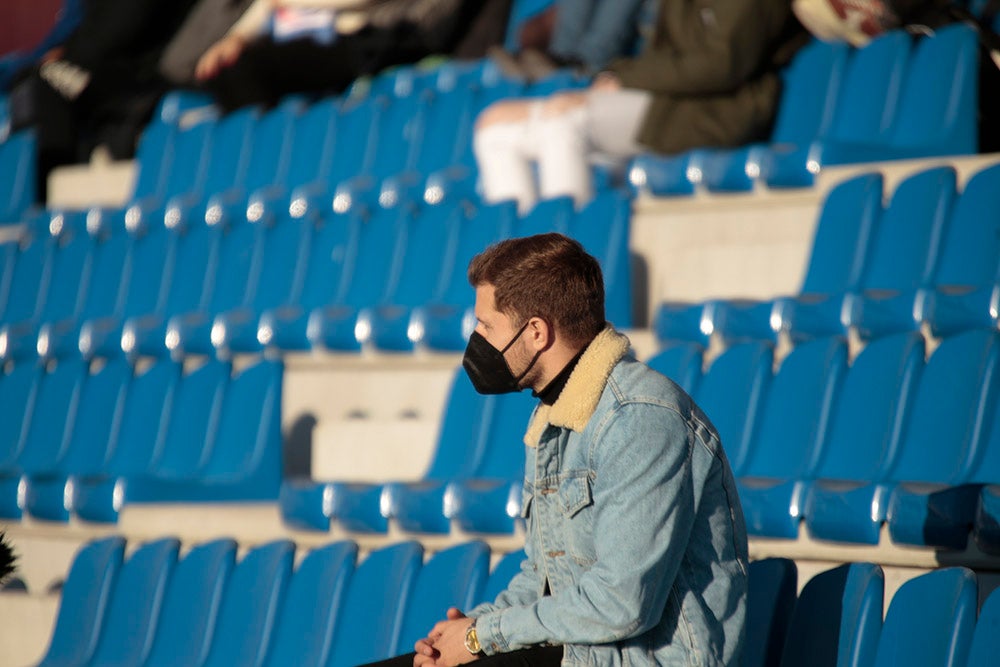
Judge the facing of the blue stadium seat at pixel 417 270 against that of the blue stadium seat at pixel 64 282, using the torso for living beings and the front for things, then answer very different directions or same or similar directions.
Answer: same or similar directions

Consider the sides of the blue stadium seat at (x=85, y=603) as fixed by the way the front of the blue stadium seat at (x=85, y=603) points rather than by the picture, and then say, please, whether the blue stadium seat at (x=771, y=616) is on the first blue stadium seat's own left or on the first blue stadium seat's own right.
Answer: on the first blue stadium seat's own left

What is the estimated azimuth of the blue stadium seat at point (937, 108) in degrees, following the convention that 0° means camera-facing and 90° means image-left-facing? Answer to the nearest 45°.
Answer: approximately 45°

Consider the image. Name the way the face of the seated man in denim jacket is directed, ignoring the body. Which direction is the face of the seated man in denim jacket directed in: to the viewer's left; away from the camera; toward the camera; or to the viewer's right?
to the viewer's left

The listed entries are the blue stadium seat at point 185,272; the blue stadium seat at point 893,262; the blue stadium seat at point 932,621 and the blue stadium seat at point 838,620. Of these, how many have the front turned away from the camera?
0

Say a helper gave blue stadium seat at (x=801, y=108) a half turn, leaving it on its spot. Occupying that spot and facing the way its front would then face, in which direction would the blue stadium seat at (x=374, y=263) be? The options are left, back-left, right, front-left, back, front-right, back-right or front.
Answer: back-left

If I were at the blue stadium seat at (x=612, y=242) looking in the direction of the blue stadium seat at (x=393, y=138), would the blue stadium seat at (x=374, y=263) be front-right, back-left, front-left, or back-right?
front-left

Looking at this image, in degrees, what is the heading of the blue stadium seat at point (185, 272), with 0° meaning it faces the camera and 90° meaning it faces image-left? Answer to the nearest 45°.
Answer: approximately 45°

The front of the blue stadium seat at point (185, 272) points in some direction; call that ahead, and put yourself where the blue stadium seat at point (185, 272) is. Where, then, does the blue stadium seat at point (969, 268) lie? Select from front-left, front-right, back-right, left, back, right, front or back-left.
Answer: left

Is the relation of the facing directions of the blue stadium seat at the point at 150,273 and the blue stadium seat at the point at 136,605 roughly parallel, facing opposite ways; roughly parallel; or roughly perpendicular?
roughly parallel

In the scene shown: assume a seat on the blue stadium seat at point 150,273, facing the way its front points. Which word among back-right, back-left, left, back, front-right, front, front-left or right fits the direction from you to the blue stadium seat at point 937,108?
left

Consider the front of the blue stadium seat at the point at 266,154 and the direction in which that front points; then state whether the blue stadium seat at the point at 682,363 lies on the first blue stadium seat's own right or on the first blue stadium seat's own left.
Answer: on the first blue stadium seat's own left

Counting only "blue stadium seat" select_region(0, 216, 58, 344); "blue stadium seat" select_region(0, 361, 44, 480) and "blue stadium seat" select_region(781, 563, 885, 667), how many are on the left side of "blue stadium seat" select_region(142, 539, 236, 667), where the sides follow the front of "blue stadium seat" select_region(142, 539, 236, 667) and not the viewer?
1

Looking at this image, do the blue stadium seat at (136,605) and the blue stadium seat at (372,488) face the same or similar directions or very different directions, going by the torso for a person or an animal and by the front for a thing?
same or similar directions

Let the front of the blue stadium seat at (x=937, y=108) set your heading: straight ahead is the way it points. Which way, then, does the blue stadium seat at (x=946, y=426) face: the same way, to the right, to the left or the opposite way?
the same way

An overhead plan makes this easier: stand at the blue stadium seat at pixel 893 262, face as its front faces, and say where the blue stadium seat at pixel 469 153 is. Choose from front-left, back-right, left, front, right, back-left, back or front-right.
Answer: right

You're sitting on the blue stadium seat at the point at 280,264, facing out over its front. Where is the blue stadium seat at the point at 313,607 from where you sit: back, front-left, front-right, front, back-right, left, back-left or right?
front-left
